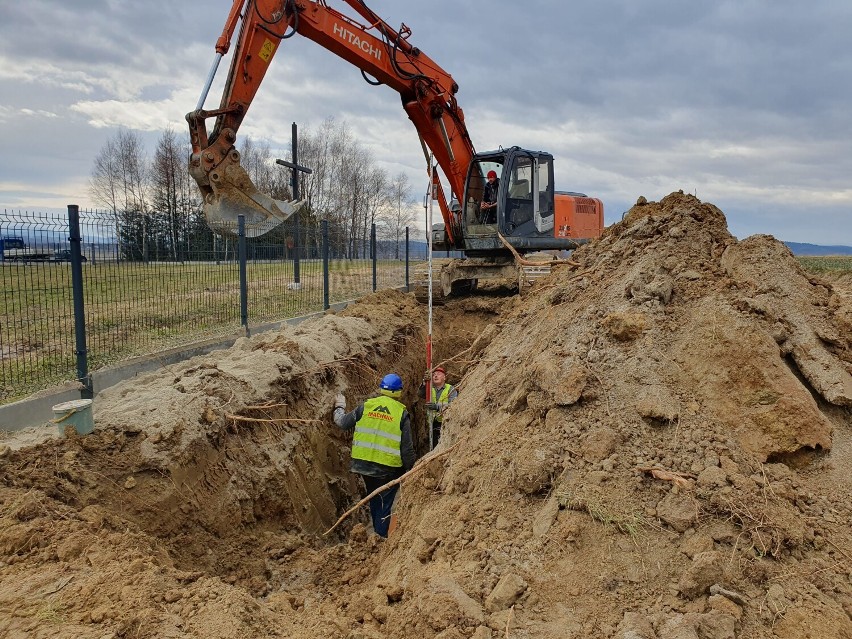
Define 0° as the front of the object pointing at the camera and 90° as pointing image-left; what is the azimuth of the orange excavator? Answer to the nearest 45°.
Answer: approximately 45°

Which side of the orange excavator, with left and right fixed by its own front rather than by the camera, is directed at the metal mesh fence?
front

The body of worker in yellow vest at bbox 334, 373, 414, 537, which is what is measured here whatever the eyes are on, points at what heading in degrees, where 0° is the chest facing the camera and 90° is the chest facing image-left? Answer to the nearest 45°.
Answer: approximately 180°

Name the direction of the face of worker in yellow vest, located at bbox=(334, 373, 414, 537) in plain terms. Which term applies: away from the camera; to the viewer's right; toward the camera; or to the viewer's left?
away from the camera

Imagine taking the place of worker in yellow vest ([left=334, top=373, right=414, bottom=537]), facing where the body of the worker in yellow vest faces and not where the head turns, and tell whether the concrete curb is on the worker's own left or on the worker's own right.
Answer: on the worker's own left

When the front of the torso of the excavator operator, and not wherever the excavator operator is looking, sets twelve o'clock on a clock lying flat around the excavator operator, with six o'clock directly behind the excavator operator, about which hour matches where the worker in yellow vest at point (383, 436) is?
The worker in yellow vest is roughly at 11 o'clock from the excavator operator.

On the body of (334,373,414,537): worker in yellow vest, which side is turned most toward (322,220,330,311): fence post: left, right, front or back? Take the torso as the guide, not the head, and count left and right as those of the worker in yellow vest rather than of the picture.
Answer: front

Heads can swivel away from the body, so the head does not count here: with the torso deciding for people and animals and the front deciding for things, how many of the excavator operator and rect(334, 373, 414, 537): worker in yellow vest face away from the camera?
1

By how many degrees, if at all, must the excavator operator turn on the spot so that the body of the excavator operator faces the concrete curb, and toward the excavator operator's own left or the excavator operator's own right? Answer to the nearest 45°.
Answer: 0° — they already face it

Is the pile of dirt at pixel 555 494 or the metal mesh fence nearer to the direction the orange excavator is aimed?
the metal mesh fence

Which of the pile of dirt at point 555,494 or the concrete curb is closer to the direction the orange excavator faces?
the concrete curb
